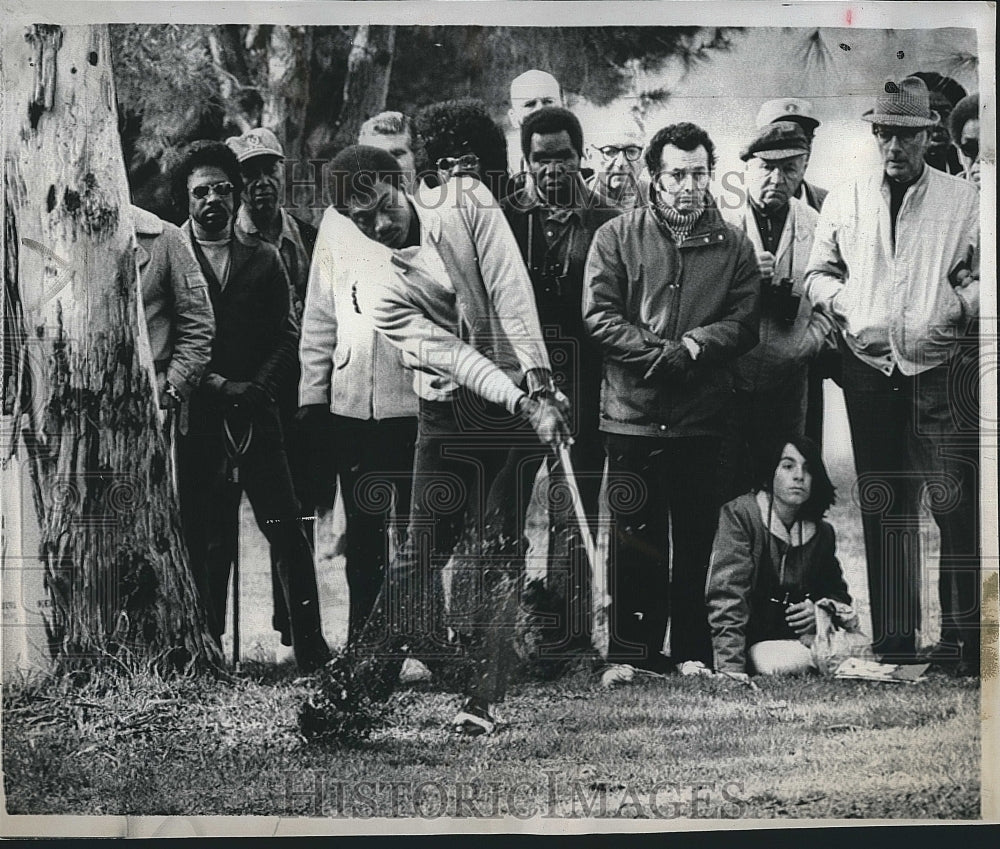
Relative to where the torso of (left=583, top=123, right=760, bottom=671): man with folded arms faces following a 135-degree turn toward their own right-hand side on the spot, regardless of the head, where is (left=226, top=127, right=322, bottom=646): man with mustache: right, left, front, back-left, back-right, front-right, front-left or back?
front-left

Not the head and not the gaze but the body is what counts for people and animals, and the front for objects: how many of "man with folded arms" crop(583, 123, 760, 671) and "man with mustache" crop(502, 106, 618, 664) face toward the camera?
2

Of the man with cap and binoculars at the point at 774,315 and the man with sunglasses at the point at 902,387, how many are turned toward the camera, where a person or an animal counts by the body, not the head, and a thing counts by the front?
2

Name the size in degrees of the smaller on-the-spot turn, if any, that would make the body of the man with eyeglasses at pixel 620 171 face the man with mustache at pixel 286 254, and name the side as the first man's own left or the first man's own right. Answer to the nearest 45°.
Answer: approximately 90° to the first man's own right
